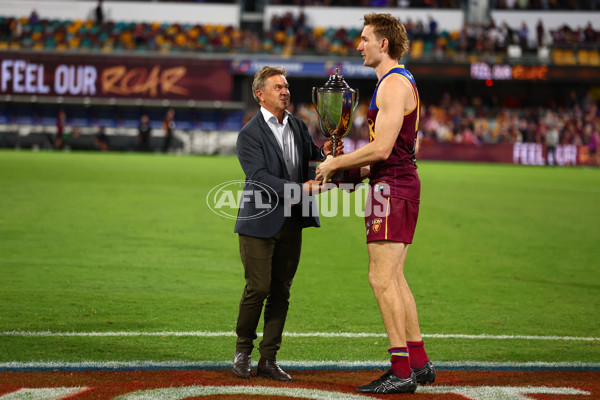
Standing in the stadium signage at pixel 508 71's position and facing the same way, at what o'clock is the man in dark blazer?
The man in dark blazer is roughly at 12 o'clock from the stadium signage.

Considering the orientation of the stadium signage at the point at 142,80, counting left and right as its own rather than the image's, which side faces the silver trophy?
front

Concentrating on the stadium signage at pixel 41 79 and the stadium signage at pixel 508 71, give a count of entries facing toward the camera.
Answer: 2

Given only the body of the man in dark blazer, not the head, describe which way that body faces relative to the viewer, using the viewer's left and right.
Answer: facing the viewer and to the right of the viewer

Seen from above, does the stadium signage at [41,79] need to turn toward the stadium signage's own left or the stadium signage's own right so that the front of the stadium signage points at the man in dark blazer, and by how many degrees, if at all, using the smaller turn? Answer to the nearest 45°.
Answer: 0° — it already faces them

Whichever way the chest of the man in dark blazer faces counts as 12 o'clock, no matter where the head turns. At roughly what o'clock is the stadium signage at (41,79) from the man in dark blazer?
The stadium signage is roughly at 7 o'clock from the man in dark blazer.

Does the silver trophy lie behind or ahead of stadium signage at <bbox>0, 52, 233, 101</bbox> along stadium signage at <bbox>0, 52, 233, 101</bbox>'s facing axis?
ahead

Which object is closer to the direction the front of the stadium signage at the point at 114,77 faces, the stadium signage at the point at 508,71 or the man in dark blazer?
the man in dark blazer

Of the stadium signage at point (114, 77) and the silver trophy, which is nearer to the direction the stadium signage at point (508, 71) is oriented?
the silver trophy
